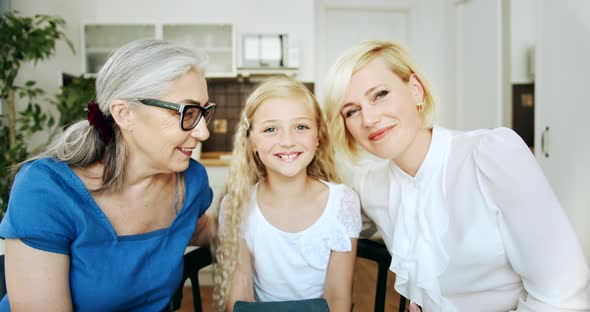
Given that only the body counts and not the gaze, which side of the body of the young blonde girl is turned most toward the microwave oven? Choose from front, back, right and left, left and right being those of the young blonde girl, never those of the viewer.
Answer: back

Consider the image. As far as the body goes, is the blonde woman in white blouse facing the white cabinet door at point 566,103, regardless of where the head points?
no

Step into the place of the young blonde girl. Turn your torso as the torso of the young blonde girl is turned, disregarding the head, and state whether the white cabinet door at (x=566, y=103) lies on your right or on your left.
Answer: on your left

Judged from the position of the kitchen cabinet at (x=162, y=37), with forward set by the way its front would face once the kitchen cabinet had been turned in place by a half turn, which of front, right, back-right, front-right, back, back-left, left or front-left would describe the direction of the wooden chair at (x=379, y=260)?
back

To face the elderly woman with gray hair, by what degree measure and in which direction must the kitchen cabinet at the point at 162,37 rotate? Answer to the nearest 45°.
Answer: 0° — it already faces them

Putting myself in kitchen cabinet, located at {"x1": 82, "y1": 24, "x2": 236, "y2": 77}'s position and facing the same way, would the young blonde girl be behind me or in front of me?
in front

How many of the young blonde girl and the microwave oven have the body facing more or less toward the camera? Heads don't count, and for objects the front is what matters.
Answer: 2

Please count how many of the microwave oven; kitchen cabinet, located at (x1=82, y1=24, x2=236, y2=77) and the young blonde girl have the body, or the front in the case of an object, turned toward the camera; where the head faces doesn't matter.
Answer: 3

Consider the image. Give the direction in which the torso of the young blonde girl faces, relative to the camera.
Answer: toward the camera

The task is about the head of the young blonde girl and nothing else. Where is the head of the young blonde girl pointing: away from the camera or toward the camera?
toward the camera

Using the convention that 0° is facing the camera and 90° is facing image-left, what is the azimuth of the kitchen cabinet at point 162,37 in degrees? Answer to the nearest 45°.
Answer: approximately 0°

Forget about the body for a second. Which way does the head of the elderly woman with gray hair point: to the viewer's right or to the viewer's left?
to the viewer's right

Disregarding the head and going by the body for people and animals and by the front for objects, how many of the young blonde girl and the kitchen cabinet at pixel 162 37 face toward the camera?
2

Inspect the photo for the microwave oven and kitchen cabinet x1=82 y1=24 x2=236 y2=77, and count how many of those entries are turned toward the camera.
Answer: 2

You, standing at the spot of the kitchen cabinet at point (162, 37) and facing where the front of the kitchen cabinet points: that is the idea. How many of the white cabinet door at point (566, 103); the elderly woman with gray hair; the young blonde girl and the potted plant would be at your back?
0
